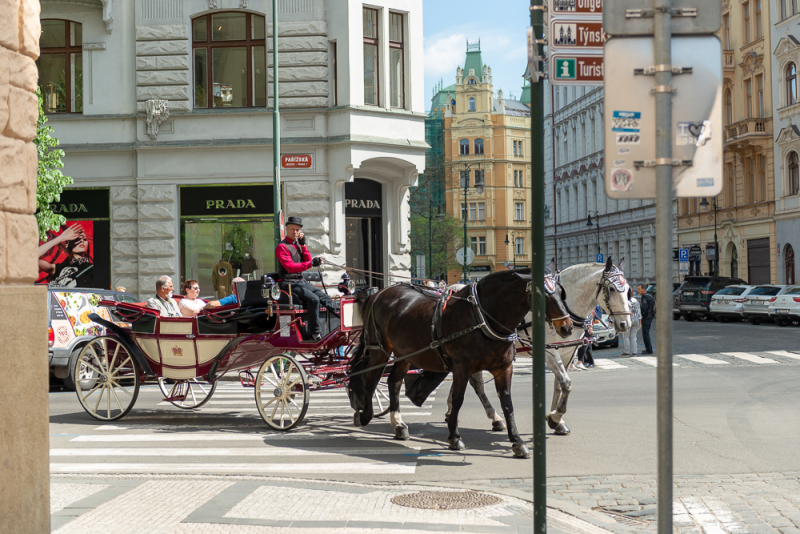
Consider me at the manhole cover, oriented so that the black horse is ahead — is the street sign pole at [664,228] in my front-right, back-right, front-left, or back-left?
back-right

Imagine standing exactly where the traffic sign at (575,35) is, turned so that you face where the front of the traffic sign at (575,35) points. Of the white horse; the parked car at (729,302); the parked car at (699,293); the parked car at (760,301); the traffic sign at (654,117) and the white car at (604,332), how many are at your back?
5

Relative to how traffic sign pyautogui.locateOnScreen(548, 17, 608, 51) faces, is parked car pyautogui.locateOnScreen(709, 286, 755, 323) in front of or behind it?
behind

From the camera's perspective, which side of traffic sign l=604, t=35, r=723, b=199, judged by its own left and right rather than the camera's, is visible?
back

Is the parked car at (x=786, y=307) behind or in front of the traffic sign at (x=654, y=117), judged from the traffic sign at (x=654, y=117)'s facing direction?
in front

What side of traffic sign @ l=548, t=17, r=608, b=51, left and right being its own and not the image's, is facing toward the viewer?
front

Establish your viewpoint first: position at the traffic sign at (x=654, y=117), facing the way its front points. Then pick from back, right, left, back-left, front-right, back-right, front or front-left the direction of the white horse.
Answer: front

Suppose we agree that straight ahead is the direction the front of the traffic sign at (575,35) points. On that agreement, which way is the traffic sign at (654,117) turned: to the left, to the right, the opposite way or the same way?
the opposite way

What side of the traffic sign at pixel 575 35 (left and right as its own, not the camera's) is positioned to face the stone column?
right

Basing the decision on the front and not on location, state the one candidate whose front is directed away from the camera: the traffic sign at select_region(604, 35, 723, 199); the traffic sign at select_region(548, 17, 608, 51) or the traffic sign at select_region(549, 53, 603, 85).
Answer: the traffic sign at select_region(604, 35, 723, 199)

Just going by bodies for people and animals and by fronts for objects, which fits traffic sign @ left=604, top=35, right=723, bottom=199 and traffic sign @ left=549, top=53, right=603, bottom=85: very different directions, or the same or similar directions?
very different directions

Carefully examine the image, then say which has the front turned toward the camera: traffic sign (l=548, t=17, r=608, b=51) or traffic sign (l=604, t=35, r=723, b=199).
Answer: traffic sign (l=548, t=17, r=608, b=51)

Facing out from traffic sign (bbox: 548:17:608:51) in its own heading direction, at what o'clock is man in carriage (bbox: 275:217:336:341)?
The man in carriage is roughly at 5 o'clock from the traffic sign.

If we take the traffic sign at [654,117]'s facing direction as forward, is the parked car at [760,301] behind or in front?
in front

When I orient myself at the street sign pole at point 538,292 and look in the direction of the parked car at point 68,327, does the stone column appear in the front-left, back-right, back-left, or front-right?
front-left

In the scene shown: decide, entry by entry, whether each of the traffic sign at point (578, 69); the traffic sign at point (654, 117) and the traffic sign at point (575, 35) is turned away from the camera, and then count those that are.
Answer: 1

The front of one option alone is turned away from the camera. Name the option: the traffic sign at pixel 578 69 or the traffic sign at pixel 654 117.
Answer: the traffic sign at pixel 654 117

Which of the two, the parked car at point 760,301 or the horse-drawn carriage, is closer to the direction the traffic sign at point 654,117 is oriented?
the parked car
